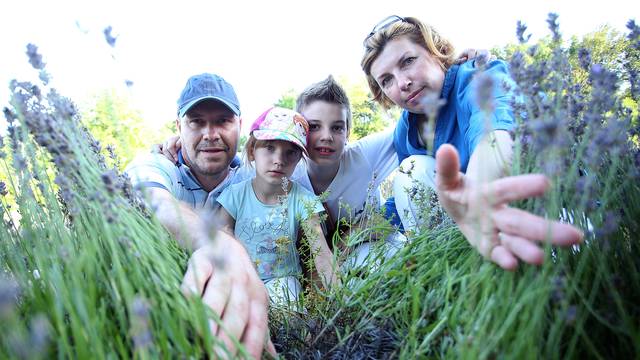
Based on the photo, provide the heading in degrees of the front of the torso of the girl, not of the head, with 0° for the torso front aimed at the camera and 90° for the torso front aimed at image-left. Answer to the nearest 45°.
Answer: approximately 0°
